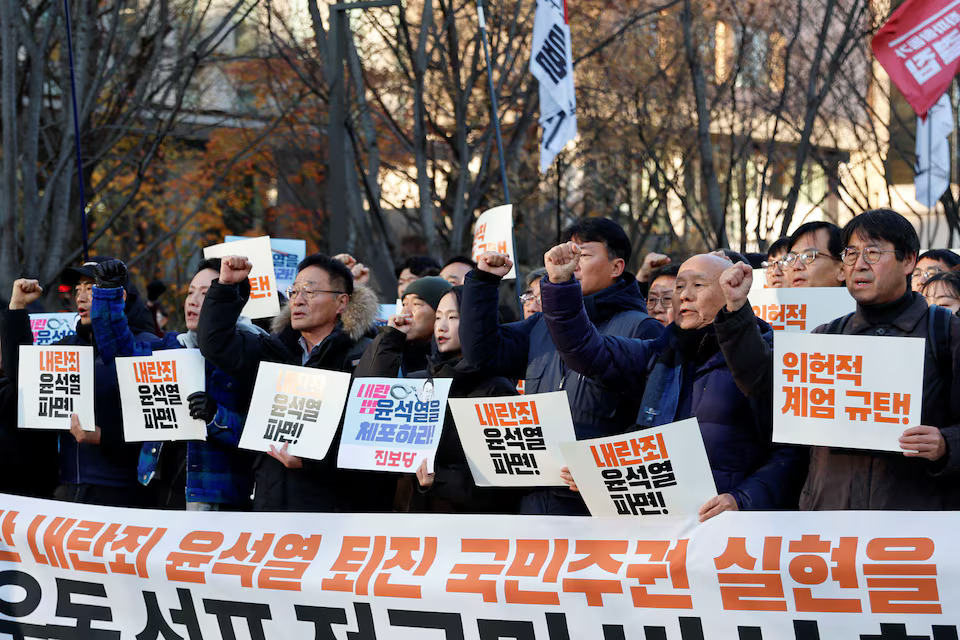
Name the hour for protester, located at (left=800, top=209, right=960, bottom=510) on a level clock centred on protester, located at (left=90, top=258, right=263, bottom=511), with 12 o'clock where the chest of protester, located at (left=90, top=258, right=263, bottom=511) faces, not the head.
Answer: protester, located at (left=800, top=209, right=960, bottom=510) is roughly at 9 o'clock from protester, located at (left=90, top=258, right=263, bottom=511).

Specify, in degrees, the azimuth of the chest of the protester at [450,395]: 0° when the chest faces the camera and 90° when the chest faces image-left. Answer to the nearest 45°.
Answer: approximately 45°

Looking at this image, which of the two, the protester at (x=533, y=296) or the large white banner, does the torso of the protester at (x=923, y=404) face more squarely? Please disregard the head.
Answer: the large white banner

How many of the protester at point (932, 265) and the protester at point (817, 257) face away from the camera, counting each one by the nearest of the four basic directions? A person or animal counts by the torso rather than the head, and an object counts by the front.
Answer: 0

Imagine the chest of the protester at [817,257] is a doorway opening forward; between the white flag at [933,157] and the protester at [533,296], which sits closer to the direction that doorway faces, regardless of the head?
the protester

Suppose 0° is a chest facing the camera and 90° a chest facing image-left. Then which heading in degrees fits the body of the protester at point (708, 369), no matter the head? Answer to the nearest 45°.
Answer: approximately 45°

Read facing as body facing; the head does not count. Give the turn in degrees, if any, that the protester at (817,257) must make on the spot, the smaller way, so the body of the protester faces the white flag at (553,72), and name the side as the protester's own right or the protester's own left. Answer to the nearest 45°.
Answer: approximately 90° to the protester's own right

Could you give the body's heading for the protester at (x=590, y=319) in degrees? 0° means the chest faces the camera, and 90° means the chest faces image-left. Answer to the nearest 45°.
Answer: approximately 45°

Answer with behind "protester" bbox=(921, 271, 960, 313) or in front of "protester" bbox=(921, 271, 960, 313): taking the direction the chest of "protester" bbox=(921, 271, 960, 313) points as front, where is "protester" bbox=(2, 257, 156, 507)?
in front
